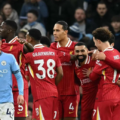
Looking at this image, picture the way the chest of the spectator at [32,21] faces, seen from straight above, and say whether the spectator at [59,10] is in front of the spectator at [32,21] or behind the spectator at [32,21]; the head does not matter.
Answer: behind

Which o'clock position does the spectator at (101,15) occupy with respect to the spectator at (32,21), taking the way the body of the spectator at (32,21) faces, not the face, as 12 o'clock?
the spectator at (101,15) is roughly at 8 o'clock from the spectator at (32,21).

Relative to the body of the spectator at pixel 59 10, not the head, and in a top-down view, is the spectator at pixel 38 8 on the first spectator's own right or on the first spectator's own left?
on the first spectator's own right

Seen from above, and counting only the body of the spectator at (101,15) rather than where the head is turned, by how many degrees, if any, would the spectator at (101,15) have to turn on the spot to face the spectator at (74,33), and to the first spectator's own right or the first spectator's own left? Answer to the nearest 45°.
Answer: approximately 90° to the first spectator's own right

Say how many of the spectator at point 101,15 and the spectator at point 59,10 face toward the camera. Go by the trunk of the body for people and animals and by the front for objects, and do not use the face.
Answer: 2

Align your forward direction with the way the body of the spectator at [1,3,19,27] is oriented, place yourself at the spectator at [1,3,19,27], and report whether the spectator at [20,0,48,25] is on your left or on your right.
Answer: on your left

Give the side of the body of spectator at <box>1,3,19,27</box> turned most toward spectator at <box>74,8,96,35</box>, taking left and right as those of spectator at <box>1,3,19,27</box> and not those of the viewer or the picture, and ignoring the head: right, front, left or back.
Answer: left

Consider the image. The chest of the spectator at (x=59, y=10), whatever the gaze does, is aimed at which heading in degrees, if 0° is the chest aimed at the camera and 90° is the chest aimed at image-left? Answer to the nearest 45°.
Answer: approximately 0°

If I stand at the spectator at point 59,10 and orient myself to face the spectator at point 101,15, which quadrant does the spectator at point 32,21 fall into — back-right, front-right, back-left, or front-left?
back-right

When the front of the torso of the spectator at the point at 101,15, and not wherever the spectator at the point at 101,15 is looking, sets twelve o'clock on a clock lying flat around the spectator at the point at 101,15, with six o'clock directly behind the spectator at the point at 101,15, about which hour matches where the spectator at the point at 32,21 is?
the spectator at the point at 32,21 is roughly at 3 o'clock from the spectator at the point at 101,15.

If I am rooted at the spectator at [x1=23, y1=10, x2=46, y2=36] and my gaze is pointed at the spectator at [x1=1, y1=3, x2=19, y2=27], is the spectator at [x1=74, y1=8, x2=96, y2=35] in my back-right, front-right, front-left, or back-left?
back-right
